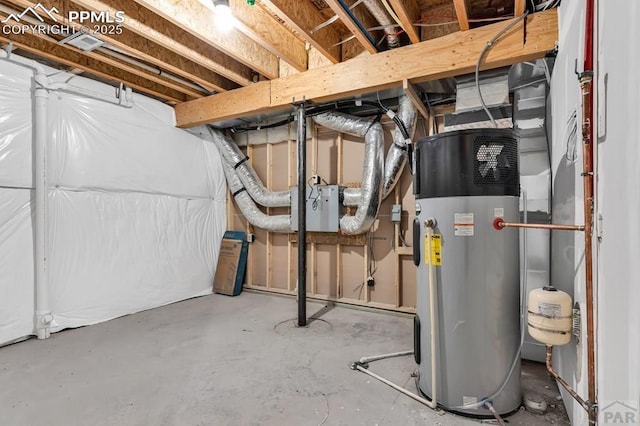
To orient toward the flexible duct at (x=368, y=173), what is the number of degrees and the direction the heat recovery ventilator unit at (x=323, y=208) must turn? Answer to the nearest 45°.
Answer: approximately 45° to its left

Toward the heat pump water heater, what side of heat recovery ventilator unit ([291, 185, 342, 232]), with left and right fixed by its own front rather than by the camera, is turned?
front

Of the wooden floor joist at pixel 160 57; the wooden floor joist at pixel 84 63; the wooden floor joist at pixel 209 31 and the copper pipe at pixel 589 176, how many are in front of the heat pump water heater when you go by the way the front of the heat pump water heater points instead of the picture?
3

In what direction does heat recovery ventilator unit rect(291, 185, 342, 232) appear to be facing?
toward the camera

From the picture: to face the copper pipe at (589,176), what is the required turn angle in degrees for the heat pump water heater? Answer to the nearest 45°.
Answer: approximately 135° to its left

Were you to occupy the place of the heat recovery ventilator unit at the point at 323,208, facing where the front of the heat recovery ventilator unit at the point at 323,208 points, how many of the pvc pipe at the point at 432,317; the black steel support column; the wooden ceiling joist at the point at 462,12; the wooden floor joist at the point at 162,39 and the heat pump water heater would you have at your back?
0

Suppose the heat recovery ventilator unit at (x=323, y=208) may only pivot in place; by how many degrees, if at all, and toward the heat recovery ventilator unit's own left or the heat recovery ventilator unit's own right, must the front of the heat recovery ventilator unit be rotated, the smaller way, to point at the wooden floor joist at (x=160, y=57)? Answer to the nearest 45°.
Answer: approximately 45° to the heat recovery ventilator unit's own right

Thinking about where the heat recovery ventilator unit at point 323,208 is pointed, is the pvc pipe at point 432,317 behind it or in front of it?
in front
